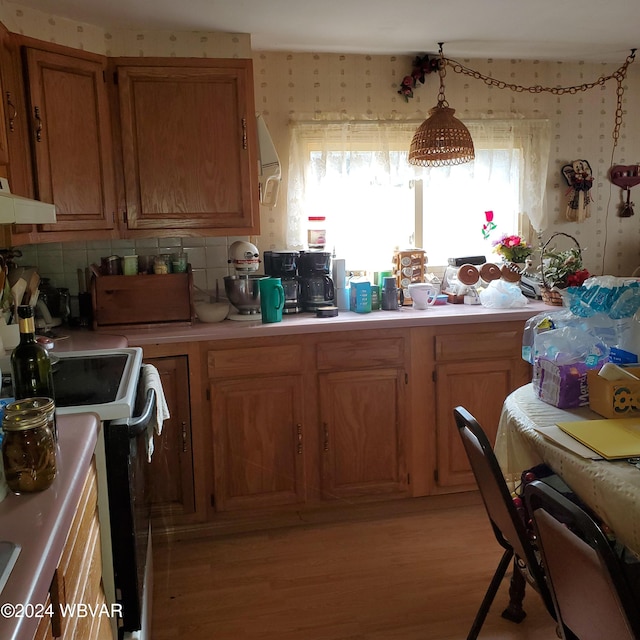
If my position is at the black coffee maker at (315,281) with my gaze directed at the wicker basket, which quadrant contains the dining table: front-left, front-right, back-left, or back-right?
front-right

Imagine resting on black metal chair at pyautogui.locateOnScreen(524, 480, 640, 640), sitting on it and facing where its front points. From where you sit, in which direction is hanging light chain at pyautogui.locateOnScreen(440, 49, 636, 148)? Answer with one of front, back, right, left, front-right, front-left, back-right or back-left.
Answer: front-left

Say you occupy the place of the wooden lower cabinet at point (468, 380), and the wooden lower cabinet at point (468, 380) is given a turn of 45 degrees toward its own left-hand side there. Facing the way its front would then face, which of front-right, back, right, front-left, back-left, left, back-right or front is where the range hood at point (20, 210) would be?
right

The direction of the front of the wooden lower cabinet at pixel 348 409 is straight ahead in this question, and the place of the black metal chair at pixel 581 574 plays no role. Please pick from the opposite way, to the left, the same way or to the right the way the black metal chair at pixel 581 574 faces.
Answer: to the left

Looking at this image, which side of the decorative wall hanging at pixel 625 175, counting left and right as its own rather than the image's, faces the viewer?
front

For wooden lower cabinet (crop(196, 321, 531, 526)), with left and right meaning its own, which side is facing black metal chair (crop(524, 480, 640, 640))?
front

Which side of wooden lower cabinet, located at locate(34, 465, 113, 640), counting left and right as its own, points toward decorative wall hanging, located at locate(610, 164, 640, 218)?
front

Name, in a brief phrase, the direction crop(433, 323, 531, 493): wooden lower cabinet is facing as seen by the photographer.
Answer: facing the viewer

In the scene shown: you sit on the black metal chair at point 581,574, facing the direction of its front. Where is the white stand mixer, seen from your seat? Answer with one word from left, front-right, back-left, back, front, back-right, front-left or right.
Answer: left

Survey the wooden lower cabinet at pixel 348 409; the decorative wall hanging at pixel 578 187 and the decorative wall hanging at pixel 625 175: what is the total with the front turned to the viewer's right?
0

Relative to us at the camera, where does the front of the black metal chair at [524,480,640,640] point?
facing away from the viewer and to the right of the viewer

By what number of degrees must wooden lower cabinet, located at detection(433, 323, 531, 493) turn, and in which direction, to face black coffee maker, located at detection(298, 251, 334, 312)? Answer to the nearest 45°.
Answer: approximately 90° to its right

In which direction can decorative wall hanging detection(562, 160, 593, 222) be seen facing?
toward the camera

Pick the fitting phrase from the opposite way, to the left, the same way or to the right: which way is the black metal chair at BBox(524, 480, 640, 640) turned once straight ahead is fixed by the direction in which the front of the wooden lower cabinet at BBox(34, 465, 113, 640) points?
the same way

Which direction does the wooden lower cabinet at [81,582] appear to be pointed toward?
to the viewer's right

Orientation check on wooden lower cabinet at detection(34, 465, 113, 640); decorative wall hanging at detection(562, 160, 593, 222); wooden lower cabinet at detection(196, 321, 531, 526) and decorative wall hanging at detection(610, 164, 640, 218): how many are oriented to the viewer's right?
1

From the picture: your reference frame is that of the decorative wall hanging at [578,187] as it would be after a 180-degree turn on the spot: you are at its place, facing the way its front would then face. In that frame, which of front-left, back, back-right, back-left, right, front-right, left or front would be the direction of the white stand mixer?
back-left
